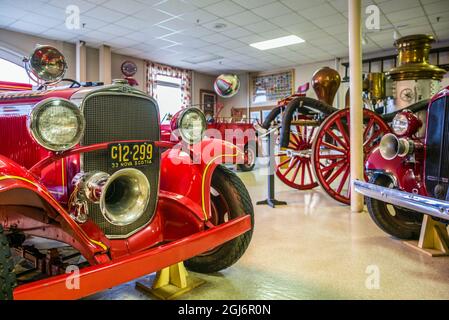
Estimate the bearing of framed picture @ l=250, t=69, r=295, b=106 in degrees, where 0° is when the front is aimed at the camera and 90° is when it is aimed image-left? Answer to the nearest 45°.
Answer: approximately 45°

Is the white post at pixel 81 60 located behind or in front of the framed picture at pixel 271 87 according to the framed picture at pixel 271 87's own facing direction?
in front

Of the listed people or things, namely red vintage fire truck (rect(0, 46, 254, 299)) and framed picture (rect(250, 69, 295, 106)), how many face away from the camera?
0

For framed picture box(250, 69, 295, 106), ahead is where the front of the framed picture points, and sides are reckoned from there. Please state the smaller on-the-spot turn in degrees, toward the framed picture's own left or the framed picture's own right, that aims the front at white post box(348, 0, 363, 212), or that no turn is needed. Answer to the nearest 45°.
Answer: approximately 45° to the framed picture's own left

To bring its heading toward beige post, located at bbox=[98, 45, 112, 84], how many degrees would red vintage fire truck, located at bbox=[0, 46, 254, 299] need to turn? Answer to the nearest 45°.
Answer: approximately 135° to its left

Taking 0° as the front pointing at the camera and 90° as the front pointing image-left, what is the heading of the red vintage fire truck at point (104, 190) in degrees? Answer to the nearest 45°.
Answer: approximately 315°

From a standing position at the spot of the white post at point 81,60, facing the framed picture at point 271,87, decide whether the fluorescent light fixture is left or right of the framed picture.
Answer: right

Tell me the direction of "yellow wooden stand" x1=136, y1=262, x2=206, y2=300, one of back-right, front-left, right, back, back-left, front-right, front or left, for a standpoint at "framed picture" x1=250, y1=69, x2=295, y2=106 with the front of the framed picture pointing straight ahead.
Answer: front-left

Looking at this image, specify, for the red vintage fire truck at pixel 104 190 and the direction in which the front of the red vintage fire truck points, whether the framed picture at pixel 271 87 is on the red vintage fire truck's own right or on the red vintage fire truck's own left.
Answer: on the red vintage fire truck's own left
